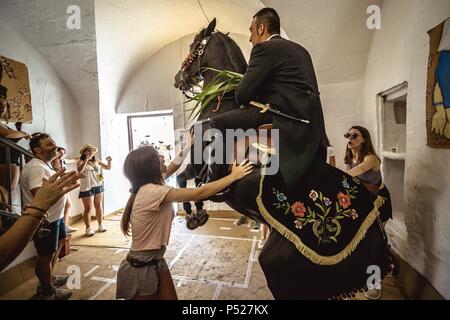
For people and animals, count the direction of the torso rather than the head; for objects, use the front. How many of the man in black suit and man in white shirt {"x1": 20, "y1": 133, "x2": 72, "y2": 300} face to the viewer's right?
1

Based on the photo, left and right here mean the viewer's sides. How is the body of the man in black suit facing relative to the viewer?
facing away from the viewer and to the left of the viewer

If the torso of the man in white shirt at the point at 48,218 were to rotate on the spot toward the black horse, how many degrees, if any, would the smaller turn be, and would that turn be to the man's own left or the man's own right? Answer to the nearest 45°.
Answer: approximately 45° to the man's own right

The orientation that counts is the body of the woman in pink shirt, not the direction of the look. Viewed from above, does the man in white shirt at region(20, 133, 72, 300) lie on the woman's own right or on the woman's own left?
on the woman's own left

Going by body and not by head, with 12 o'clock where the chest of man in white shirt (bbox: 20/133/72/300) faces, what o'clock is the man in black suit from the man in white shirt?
The man in black suit is roughly at 2 o'clock from the man in white shirt.

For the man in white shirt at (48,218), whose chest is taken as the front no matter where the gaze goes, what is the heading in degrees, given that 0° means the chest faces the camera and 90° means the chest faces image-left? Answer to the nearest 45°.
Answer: approximately 270°

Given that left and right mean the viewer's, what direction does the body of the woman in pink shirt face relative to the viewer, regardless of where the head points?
facing away from the viewer and to the right of the viewer
